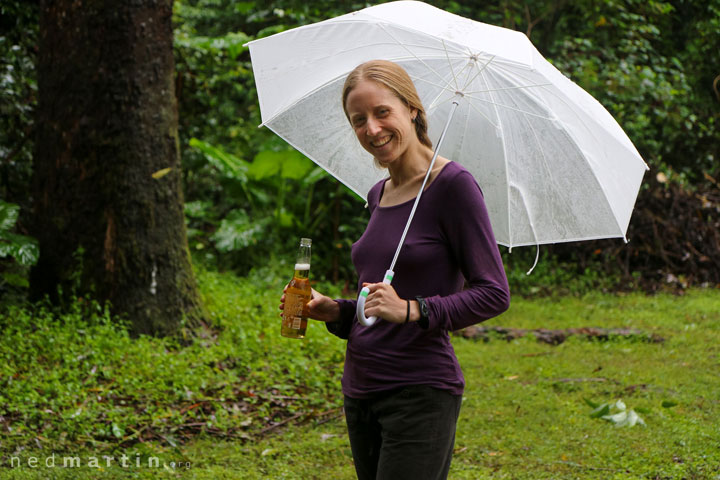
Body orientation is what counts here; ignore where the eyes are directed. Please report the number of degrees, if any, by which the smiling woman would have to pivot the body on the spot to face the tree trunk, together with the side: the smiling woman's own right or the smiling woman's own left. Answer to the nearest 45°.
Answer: approximately 90° to the smiling woman's own right

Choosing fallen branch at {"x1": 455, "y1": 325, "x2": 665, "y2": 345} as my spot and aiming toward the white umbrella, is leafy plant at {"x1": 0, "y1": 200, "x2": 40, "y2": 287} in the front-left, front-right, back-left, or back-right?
front-right

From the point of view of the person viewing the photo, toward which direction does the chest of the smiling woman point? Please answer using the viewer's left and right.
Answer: facing the viewer and to the left of the viewer

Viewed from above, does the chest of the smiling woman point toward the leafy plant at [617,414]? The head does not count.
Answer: no

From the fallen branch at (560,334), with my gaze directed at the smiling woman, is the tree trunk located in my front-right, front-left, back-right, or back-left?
front-right

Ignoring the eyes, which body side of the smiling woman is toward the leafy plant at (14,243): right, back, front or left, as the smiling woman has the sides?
right

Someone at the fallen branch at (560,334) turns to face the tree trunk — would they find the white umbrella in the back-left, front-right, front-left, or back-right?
front-left

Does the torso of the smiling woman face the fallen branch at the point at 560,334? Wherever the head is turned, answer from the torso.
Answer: no
